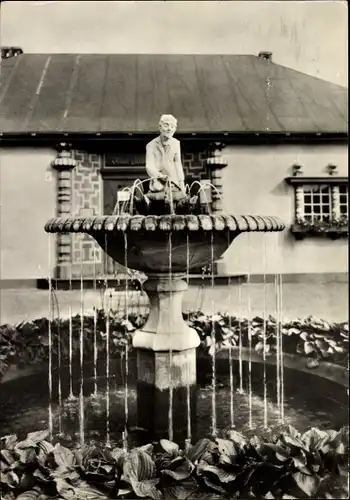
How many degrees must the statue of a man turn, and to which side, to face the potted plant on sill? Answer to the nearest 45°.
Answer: approximately 135° to its left

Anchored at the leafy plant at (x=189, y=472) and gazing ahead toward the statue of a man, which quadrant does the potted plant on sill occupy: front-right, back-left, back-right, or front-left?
front-right

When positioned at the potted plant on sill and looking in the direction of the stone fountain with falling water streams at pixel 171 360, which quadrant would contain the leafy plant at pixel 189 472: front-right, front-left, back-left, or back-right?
front-left

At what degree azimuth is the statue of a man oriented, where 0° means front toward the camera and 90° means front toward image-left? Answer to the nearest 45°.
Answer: approximately 0°
